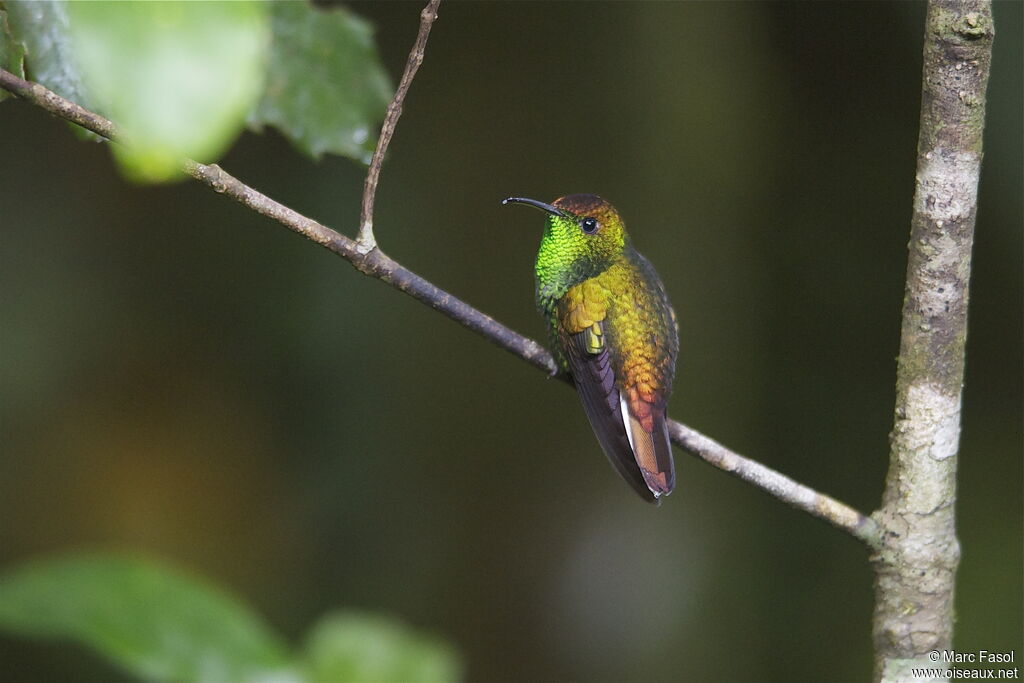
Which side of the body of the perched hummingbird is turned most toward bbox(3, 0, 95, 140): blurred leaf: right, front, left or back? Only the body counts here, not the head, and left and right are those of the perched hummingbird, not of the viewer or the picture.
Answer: left

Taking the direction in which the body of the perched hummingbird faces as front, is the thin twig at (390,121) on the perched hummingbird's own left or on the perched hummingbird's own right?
on the perched hummingbird's own left

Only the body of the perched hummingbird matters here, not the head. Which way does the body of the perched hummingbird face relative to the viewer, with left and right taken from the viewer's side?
facing away from the viewer and to the left of the viewer

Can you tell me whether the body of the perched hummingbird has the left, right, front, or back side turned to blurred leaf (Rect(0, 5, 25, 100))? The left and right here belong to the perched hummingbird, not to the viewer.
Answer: left

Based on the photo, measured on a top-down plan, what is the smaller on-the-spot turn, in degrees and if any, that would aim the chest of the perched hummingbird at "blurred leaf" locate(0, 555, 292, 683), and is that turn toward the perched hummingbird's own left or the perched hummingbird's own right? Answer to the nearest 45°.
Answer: approximately 90° to the perched hummingbird's own left

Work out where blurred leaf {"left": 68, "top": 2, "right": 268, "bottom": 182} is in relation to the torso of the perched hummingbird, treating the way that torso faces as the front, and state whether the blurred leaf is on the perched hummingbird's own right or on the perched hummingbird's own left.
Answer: on the perched hummingbird's own left
